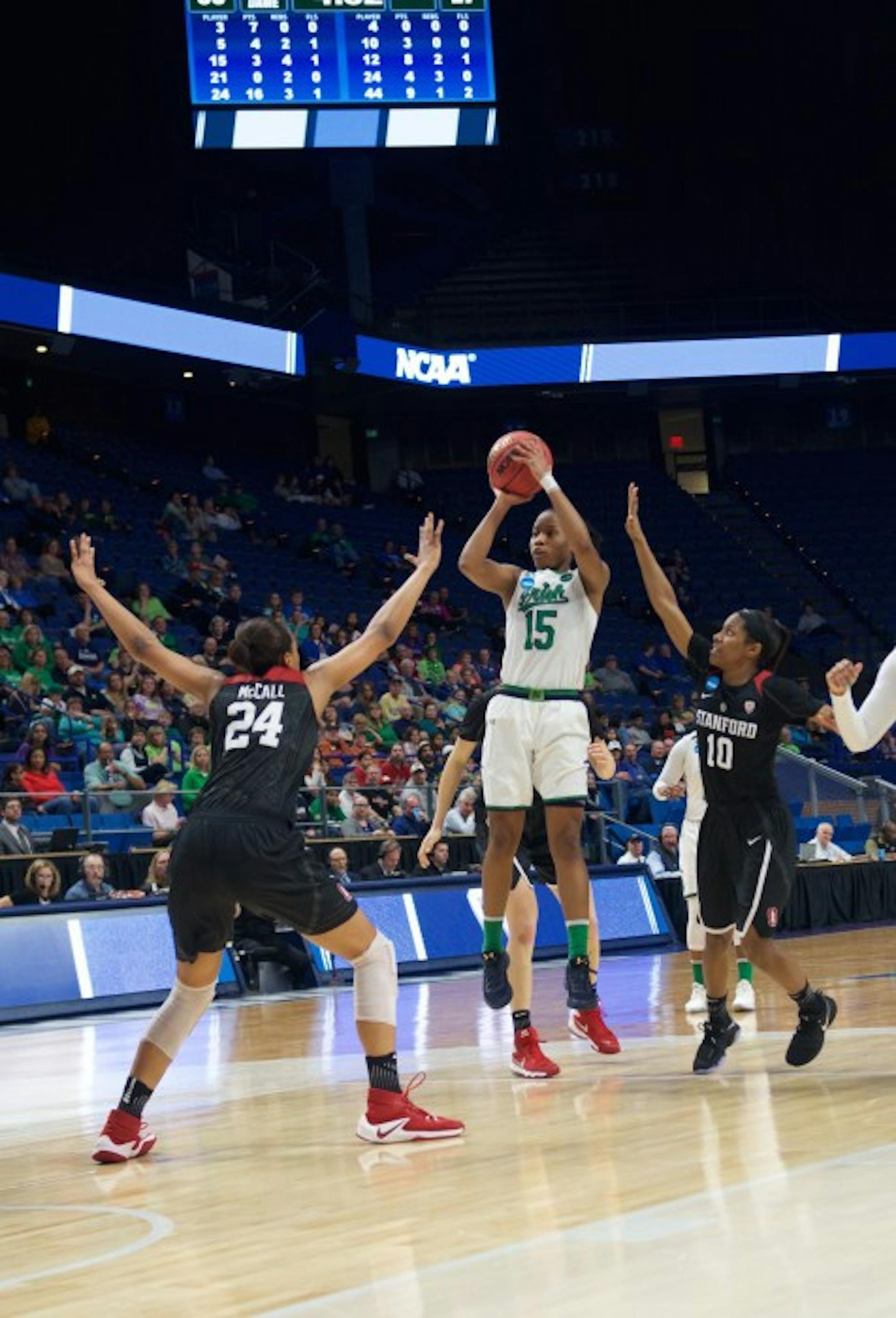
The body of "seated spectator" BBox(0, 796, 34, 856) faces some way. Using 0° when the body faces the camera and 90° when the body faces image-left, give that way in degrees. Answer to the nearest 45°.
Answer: approximately 315°

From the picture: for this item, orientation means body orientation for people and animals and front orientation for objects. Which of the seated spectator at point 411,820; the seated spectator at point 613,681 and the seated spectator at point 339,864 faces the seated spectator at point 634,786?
the seated spectator at point 613,681

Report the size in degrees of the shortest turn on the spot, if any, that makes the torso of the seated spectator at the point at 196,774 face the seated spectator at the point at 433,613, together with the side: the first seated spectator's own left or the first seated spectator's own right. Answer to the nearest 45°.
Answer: approximately 135° to the first seated spectator's own left

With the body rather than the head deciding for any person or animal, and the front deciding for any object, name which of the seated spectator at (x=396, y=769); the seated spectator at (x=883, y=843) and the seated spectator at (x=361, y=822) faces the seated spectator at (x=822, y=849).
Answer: the seated spectator at (x=883, y=843)

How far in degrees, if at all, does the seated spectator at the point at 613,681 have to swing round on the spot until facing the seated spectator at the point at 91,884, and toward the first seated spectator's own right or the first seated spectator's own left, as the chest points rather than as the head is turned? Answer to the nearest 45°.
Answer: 0° — they already face them

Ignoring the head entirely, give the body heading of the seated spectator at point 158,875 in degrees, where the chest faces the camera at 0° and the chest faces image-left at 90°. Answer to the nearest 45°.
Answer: approximately 315°

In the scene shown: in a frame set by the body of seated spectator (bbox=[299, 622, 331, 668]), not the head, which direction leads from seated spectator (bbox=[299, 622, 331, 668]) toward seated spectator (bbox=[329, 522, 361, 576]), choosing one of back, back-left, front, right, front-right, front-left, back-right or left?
back-left

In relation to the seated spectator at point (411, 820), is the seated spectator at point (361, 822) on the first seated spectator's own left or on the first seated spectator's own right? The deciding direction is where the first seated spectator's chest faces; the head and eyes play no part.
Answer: on the first seated spectator's own right

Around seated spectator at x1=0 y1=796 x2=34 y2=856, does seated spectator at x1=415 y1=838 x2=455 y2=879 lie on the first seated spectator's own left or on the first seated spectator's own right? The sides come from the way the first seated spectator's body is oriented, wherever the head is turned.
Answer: on the first seated spectator's own left

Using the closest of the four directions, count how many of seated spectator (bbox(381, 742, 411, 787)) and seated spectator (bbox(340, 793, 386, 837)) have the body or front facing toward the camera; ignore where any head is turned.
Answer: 2
